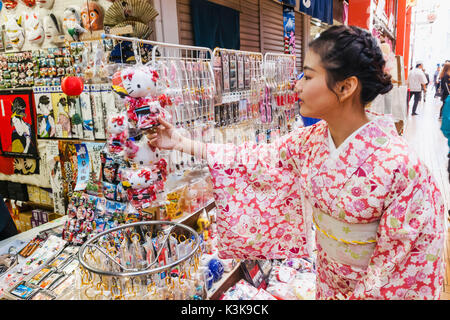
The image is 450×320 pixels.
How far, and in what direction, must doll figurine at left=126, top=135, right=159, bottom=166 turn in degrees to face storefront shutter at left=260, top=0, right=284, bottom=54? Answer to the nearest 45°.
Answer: approximately 90° to its left

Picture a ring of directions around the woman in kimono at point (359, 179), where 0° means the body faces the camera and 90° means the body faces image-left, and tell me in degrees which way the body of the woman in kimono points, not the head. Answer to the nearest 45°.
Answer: approximately 45°

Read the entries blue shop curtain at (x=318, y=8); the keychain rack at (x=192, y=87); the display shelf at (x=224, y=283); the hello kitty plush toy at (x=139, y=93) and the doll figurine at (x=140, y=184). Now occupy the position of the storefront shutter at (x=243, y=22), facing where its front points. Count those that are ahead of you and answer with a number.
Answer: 4

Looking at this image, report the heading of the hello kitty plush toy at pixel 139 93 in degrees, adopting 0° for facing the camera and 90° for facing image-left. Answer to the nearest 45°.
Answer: approximately 315°

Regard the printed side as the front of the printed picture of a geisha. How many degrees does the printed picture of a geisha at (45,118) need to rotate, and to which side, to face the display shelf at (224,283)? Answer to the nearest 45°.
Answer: approximately 45° to its left

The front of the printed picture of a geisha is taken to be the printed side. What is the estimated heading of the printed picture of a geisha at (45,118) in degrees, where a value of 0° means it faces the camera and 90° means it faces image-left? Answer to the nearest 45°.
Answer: approximately 0°

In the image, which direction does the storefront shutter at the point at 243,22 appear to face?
toward the camera

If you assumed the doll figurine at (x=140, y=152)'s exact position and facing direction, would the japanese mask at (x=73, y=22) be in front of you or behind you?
behind

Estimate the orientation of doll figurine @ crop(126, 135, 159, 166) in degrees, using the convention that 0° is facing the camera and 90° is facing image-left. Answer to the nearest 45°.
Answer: approximately 315°

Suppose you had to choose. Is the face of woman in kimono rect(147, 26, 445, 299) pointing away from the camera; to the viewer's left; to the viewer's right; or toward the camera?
to the viewer's left

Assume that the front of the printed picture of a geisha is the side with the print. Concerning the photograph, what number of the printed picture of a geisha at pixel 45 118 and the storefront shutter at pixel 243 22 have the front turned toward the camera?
2
